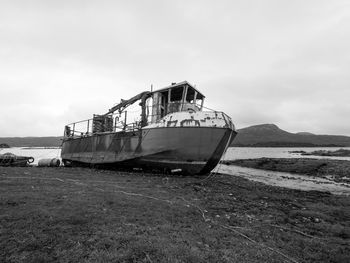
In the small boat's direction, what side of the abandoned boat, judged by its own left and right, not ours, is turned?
back

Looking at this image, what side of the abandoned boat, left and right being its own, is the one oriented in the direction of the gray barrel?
back

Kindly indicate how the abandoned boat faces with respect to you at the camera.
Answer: facing the viewer and to the right of the viewer
